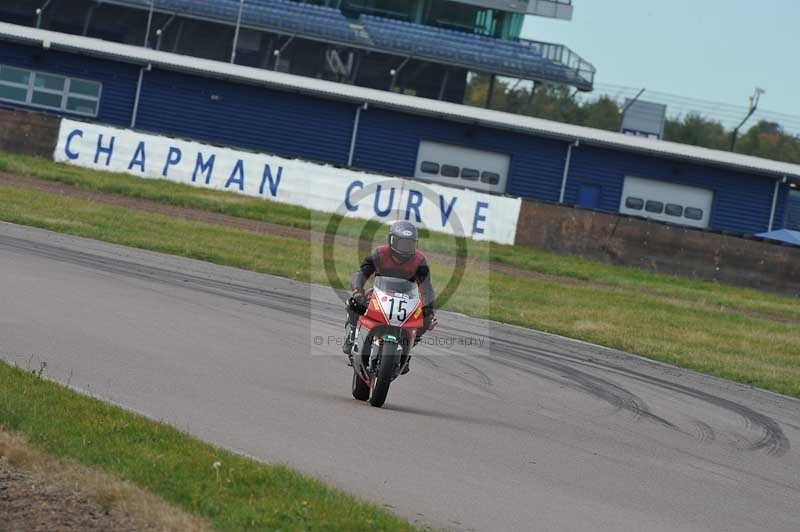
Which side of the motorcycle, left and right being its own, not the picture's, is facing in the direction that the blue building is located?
back

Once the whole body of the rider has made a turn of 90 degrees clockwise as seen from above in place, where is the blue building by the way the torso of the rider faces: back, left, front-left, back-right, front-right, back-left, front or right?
right

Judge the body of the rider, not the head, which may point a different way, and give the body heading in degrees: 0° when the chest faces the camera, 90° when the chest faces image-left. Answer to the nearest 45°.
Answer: approximately 0°

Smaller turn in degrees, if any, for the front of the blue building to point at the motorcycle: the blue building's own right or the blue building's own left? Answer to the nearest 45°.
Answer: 0° — it already faces it

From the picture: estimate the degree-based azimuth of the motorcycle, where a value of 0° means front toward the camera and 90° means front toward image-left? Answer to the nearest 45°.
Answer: approximately 0°
